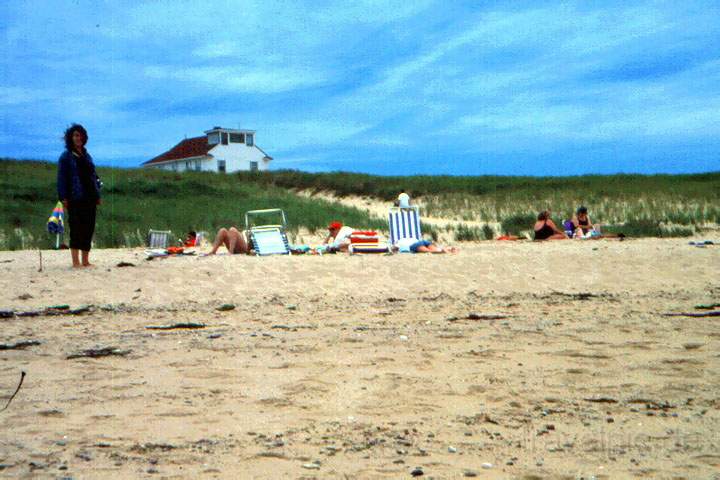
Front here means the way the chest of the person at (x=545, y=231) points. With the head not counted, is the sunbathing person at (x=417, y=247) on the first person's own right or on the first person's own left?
on the first person's own right

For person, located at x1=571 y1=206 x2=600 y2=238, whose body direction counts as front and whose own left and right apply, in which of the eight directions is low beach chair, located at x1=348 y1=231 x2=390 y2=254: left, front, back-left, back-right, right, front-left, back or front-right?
right

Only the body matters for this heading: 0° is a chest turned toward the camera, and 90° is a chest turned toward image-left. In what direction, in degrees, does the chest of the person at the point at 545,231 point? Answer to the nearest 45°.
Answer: approximately 315°

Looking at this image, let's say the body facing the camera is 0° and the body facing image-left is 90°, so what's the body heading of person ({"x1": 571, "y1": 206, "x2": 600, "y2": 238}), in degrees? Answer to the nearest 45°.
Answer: approximately 315°
